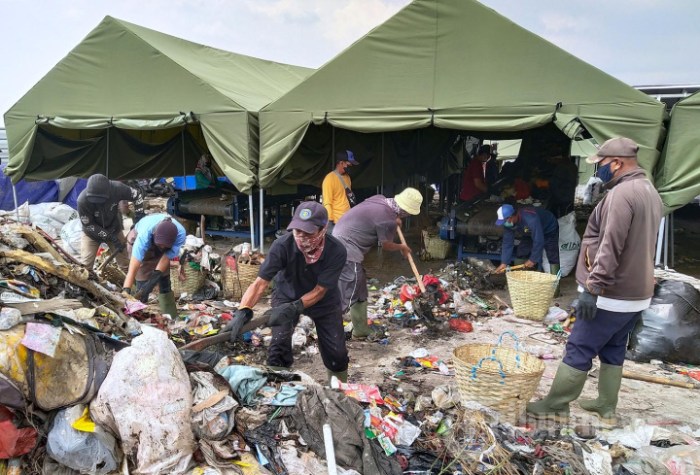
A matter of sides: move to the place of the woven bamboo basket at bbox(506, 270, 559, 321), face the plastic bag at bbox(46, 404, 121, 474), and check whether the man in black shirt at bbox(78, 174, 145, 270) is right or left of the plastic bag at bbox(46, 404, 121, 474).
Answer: right

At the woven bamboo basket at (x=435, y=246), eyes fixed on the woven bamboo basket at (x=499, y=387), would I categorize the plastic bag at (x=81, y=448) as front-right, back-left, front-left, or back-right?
front-right

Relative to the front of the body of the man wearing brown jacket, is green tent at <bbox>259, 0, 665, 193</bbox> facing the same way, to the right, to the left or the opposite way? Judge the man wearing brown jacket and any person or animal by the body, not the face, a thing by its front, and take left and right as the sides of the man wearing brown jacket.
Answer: to the left

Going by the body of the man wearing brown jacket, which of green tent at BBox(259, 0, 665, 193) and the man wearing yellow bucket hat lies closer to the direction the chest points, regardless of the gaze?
the man wearing yellow bucket hat

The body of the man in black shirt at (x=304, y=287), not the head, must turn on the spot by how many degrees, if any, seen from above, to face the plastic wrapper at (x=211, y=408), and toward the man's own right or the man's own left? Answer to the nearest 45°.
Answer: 0° — they already face it

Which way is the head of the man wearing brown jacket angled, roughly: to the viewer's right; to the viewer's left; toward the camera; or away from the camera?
to the viewer's left

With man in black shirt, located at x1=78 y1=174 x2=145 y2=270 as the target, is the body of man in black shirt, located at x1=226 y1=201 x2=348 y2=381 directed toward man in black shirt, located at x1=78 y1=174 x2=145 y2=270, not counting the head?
no

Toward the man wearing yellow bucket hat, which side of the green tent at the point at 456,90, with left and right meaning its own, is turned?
front

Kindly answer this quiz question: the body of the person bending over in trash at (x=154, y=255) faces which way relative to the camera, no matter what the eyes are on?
toward the camera

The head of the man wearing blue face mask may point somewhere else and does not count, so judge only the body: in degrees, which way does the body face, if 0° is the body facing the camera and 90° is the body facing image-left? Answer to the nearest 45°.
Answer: approximately 45°

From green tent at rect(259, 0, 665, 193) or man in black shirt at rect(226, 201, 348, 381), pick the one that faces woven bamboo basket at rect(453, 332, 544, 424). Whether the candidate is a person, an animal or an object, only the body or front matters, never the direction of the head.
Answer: the green tent

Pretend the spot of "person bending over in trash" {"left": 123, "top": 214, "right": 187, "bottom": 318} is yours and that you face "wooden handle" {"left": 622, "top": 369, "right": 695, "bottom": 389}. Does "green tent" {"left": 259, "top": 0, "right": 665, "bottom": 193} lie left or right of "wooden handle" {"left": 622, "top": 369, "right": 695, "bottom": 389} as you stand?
left

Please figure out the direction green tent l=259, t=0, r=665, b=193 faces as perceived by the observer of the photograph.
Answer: facing the viewer

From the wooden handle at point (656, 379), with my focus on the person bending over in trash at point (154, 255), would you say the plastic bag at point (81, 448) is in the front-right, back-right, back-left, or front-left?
front-left

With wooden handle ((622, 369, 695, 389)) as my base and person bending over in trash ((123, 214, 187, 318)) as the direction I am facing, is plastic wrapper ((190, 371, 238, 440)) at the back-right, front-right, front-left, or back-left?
front-left

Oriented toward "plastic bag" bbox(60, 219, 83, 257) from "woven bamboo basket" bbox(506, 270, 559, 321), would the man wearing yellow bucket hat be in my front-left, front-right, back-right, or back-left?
front-left

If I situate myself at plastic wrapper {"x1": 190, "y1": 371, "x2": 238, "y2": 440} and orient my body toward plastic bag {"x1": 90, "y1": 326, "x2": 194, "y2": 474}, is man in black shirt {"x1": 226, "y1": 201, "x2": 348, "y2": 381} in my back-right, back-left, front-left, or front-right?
back-right
